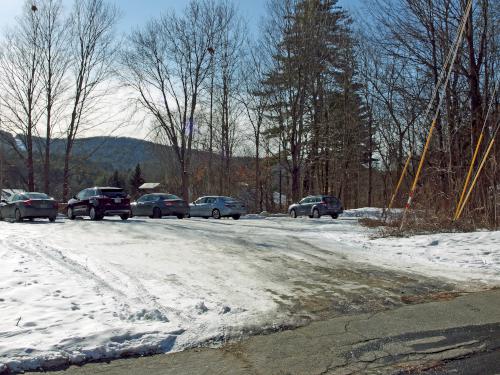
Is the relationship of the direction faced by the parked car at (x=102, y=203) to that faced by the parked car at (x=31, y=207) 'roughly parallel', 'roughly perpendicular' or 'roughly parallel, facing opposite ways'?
roughly parallel

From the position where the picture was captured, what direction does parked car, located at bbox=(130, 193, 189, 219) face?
facing away from the viewer and to the left of the viewer

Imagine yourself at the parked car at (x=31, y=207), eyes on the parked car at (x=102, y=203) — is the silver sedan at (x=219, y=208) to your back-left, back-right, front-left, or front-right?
front-left

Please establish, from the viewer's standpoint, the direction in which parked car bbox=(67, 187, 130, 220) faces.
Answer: facing away from the viewer and to the left of the viewer

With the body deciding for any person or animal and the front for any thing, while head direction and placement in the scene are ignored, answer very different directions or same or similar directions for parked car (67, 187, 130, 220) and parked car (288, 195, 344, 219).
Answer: same or similar directions

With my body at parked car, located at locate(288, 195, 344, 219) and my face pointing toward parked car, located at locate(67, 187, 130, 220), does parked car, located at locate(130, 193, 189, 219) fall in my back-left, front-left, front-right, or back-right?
front-right

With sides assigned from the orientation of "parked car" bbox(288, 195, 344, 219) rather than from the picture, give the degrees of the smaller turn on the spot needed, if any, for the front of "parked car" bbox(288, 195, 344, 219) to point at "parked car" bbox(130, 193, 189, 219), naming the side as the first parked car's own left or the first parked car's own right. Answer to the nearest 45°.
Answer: approximately 45° to the first parked car's own left

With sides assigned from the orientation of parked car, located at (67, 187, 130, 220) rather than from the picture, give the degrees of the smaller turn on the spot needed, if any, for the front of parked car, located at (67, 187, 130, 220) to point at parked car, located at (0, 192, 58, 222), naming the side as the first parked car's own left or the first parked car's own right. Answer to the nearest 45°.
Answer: approximately 45° to the first parked car's own left

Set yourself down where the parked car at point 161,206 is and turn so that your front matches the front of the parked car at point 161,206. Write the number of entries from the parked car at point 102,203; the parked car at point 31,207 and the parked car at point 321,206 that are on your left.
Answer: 2

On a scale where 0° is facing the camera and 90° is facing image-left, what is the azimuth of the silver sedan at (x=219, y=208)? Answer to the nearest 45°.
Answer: approximately 135°

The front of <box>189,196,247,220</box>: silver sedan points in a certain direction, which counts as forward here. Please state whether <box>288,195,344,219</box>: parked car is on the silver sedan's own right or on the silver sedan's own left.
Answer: on the silver sedan's own right

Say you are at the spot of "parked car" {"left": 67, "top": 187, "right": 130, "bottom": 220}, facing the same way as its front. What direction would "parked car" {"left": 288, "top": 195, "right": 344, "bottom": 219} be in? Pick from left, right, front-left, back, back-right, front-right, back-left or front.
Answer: back-right

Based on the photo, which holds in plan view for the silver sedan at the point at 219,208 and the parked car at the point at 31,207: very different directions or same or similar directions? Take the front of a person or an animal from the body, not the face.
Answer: same or similar directions

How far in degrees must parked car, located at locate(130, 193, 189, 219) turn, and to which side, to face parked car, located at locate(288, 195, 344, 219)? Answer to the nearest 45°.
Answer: approximately 135° to its right

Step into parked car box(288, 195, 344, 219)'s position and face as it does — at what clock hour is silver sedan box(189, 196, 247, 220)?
The silver sedan is roughly at 10 o'clock from the parked car.

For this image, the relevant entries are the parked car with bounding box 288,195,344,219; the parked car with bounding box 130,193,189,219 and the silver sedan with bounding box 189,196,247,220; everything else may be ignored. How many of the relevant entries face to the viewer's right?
0

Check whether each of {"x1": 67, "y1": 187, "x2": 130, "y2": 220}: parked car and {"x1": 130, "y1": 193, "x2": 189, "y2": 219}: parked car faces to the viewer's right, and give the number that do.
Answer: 0
